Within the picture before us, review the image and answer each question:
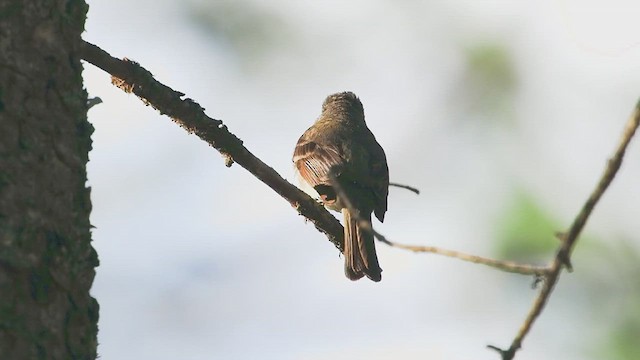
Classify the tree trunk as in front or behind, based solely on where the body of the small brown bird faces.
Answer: behind

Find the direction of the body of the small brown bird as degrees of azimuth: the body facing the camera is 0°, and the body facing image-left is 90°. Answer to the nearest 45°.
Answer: approximately 180°
